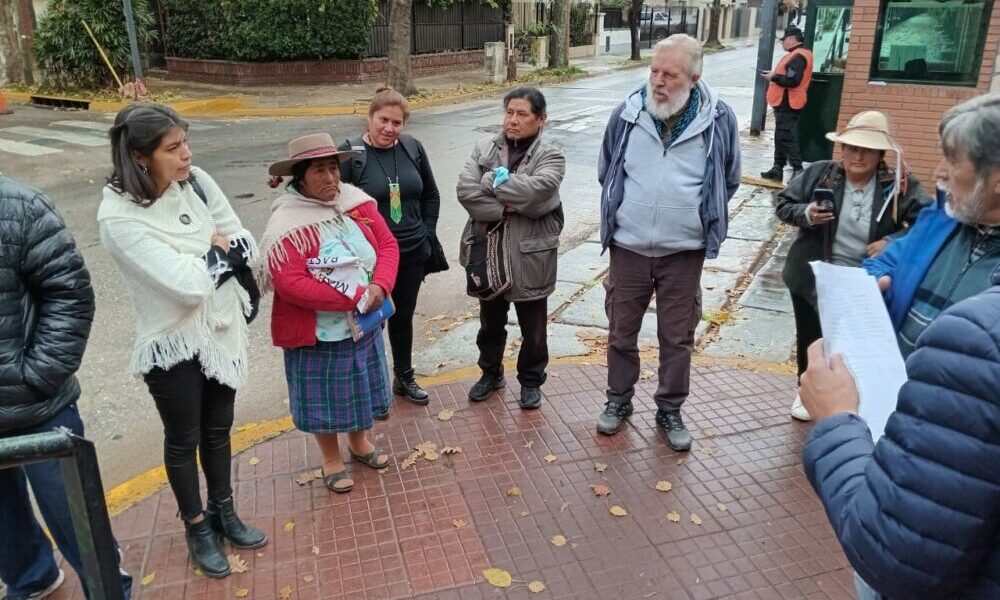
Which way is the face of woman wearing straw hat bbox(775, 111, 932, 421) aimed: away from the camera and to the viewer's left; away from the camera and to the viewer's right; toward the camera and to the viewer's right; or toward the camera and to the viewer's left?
toward the camera and to the viewer's left

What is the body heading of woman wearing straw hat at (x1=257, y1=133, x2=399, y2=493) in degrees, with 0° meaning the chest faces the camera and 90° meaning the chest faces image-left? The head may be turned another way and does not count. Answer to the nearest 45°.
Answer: approximately 315°

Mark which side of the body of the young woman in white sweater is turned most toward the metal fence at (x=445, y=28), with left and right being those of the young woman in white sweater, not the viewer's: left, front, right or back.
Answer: left

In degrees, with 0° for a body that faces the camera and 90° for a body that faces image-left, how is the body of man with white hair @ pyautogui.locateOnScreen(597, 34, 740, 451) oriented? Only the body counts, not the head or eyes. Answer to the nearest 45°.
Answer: approximately 0°

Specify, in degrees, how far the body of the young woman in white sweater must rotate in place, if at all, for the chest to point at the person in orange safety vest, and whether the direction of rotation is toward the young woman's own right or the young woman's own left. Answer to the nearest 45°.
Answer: approximately 90° to the young woman's own left

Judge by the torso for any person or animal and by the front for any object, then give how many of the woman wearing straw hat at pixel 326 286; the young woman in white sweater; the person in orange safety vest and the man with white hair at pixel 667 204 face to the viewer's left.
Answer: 1

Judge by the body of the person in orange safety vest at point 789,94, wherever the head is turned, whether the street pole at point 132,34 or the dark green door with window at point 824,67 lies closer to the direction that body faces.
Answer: the street pole

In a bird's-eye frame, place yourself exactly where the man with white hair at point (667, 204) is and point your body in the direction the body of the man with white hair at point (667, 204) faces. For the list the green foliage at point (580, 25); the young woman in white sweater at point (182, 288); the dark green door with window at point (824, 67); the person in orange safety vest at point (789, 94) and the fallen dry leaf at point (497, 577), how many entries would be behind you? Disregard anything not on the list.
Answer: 3

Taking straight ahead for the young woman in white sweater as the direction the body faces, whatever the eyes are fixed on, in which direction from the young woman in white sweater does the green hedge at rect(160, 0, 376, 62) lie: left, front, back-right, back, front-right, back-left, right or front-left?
back-left

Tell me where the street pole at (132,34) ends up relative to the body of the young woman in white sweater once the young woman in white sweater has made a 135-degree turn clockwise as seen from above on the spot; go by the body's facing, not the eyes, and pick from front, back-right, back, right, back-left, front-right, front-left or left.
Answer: right

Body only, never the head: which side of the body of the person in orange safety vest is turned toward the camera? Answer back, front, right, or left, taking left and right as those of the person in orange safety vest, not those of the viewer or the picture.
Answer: left
